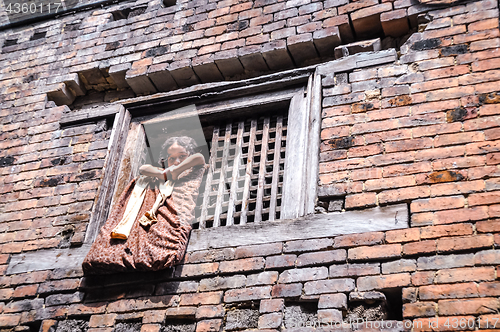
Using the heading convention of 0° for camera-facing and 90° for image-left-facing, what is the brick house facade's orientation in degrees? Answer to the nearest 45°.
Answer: approximately 45°
